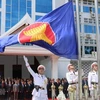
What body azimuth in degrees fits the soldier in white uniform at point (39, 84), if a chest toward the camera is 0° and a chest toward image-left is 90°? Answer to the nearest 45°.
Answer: approximately 0°

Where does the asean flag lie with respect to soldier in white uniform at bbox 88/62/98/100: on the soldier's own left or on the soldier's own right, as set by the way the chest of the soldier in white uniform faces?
on the soldier's own right

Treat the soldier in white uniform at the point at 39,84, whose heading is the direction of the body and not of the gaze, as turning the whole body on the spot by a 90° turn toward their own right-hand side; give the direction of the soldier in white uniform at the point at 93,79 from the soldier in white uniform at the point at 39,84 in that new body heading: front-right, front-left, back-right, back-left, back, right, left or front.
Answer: back-right
